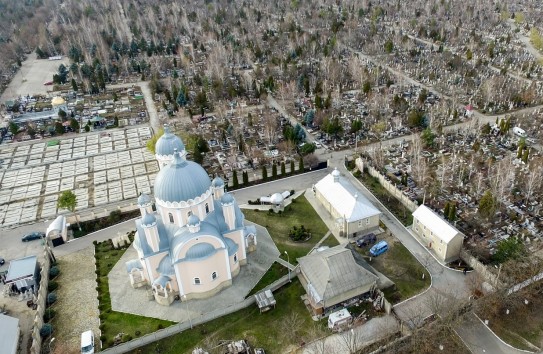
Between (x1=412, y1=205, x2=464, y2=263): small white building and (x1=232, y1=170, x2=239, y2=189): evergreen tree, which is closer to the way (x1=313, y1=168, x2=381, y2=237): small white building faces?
the evergreen tree

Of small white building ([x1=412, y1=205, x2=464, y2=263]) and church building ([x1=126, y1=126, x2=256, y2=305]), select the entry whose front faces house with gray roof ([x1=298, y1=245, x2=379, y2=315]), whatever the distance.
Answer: the small white building

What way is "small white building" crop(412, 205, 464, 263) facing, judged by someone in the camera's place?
facing the viewer and to the left of the viewer

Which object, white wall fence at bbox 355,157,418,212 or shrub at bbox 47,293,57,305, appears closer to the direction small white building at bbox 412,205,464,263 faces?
the shrub

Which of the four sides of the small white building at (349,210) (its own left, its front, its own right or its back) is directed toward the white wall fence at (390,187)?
back

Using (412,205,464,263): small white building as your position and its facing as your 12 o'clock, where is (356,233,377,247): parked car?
The parked car is roughly at 1 o'clock from the small white building.

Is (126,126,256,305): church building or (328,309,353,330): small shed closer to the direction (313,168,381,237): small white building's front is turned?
the church building
